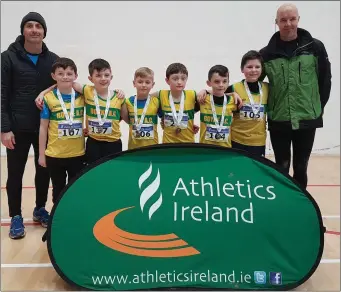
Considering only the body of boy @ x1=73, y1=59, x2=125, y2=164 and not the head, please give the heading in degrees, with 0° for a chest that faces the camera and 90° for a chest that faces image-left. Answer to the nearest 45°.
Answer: approximately 0°

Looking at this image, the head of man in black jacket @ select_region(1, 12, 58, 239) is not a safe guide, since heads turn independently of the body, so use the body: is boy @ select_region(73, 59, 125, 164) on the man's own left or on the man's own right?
on the man's own left

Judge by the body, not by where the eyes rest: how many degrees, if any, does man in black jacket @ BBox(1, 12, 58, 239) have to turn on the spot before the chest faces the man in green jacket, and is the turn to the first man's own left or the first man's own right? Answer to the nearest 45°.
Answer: approximately 90° to the first man's own left

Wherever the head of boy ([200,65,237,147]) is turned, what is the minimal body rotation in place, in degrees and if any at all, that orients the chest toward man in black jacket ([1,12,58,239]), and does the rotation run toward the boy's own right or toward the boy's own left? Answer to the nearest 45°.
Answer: approximately 90° to the boy's own right
